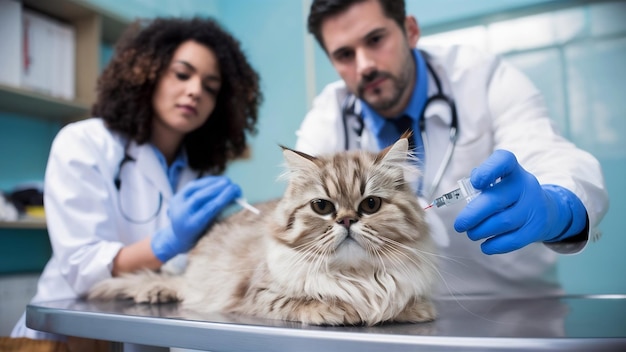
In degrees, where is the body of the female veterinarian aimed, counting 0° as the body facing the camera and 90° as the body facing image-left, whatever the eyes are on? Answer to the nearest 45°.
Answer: approximately 315°

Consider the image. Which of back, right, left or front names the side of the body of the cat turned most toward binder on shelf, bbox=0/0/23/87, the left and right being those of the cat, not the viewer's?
back

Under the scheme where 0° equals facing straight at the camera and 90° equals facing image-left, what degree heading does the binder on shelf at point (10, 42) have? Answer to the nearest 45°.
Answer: approximately 315°

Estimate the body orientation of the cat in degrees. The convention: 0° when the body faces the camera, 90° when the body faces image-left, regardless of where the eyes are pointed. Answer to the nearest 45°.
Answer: approximately 315°

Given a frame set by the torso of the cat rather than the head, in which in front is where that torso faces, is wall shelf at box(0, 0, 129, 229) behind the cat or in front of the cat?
behind

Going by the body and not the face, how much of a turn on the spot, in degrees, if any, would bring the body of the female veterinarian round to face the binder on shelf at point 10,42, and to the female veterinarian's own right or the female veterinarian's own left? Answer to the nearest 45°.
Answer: approximately 180°
